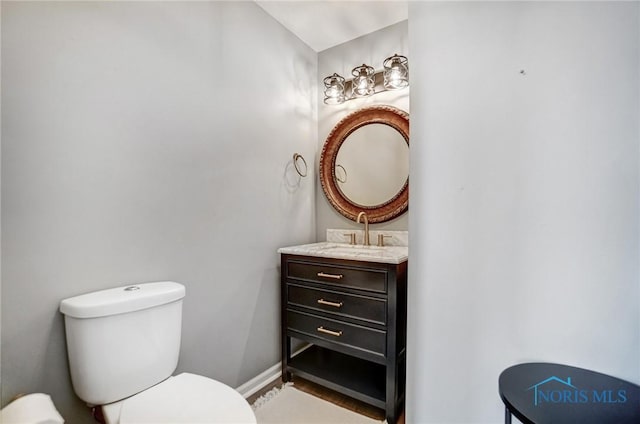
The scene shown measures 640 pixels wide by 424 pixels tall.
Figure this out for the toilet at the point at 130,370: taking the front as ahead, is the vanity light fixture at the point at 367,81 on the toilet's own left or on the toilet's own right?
on the toilet's own left

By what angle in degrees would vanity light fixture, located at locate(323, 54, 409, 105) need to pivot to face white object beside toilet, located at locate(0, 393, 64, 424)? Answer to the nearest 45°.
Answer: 0° — it already faces it

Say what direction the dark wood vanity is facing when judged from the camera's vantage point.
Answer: facing the viewer and to the left of the viewer

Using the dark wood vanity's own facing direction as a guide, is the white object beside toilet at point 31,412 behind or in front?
in front

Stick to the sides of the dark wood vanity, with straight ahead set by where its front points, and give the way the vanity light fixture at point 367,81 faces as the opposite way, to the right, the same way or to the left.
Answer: the same way

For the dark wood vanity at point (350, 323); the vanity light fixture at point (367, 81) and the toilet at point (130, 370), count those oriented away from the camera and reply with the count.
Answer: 0

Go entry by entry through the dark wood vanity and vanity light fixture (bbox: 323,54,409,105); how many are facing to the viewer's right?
0
